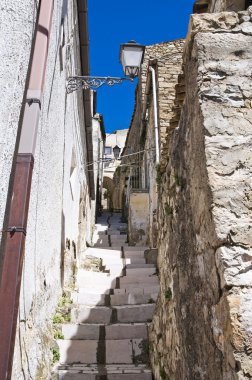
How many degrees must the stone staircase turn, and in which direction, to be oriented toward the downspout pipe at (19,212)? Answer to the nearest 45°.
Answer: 0° — it already faces it

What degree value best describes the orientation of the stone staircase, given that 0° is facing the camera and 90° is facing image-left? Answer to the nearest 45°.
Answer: approximately 0°
